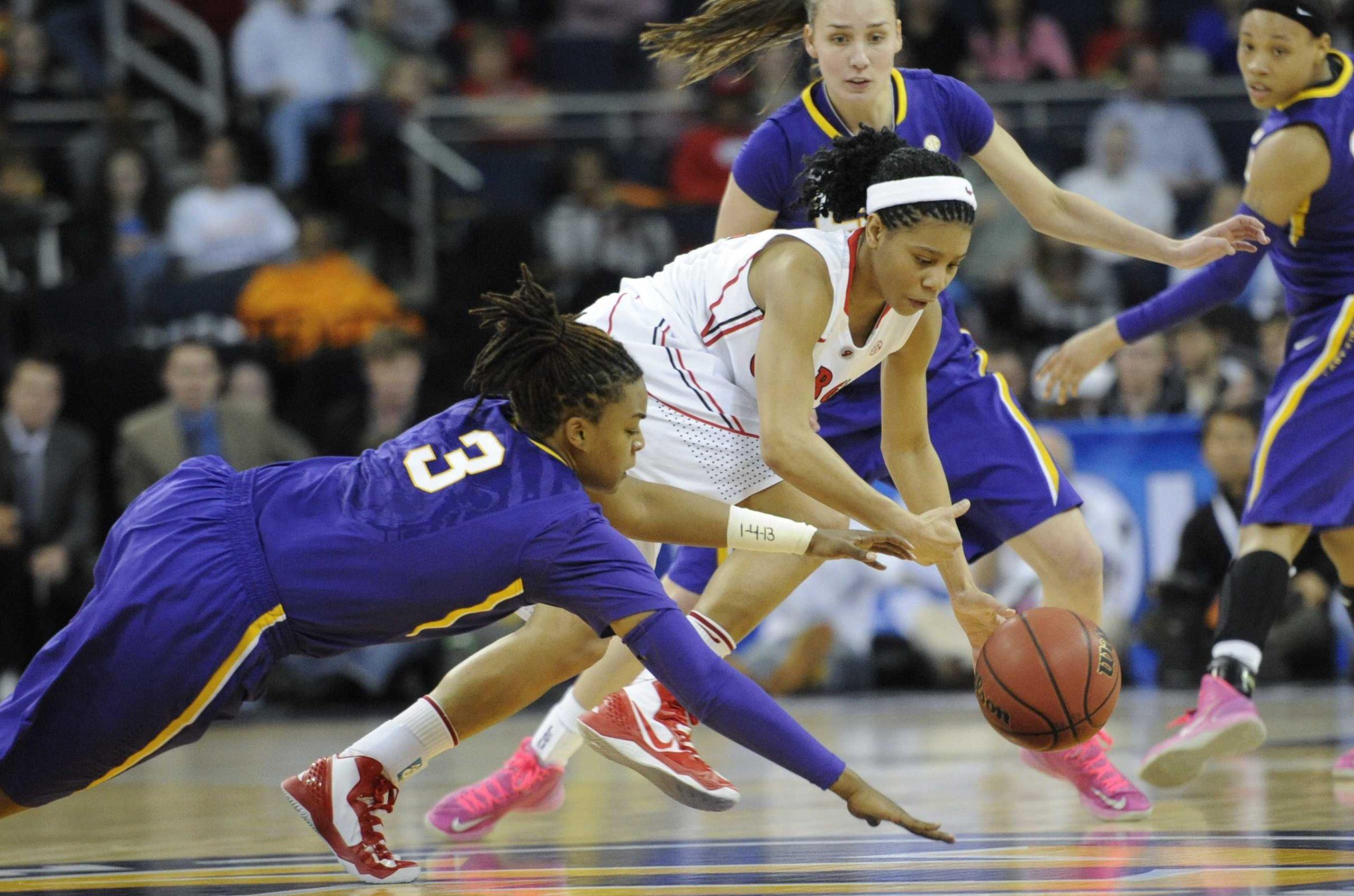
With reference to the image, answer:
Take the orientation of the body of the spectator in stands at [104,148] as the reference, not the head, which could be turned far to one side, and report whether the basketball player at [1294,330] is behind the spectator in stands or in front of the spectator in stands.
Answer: in front

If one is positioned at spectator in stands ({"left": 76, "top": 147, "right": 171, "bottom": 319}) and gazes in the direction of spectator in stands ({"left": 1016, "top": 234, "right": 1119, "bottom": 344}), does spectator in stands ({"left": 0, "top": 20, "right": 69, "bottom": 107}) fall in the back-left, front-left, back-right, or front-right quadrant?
back-left

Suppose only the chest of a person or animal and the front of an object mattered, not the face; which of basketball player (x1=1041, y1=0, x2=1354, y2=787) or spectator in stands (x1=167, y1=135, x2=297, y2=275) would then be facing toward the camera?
the spectator in stands

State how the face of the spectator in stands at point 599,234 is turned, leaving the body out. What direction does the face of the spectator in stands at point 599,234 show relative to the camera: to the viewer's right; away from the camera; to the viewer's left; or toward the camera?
toward the camera

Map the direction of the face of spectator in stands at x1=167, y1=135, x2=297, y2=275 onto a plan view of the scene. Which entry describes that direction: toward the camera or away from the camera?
toward the camera

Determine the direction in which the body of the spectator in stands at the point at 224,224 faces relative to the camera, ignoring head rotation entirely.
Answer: toward the camera

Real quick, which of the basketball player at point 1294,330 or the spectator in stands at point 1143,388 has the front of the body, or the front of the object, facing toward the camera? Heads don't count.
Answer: the spectator in stands

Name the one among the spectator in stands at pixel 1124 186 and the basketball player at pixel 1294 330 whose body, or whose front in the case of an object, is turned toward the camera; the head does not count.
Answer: the spectator in stands

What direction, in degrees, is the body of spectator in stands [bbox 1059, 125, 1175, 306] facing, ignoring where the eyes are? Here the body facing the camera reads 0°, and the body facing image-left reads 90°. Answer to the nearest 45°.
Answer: approximately 0°

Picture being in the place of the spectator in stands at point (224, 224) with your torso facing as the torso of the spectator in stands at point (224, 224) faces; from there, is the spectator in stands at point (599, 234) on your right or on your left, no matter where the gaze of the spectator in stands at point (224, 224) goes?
on your left

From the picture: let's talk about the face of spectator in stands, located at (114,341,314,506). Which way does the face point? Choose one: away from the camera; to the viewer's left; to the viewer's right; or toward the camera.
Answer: toward the camera

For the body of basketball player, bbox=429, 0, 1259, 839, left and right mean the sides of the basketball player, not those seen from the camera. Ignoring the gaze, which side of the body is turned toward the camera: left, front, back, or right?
front

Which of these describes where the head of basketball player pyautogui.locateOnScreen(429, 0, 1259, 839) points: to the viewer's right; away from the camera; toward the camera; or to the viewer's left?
toward the camera

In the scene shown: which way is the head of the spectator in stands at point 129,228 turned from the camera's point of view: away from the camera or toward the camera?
toward the camera

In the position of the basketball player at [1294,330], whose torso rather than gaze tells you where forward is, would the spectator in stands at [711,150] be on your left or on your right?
on your right

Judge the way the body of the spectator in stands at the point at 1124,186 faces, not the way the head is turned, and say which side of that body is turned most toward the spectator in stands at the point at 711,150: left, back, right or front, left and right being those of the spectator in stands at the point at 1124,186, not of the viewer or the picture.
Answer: right

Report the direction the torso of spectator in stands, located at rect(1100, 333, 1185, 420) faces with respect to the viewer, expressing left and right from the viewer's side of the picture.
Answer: facing the viewer

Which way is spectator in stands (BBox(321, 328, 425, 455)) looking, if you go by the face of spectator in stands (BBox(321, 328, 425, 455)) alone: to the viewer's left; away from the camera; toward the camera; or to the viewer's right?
toward the camera

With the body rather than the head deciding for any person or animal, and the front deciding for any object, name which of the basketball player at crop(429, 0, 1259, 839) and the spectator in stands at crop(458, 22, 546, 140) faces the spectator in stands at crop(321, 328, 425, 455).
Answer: the spectator in stands at crop(458, 22, 546, 140)
